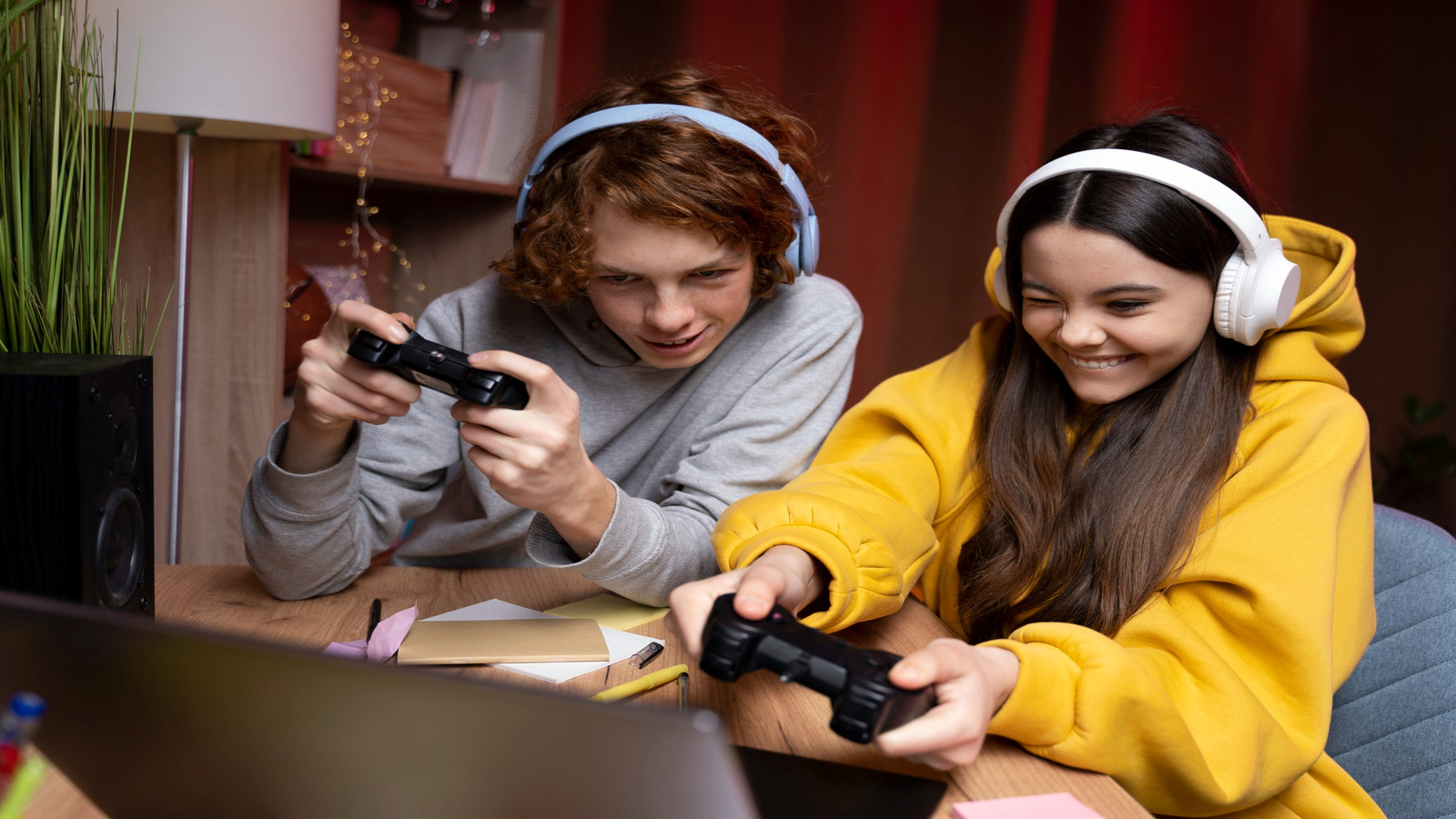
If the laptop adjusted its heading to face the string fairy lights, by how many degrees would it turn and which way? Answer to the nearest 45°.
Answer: approximately 45° to its left

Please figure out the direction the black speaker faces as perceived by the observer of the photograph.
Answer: facing the viewer and to the right of the viewer

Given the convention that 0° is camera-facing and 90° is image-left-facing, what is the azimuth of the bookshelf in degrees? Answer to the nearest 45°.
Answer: approximately 315°

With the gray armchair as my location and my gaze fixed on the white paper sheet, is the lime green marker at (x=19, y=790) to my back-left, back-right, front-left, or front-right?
front-left

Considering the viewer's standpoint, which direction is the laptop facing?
facing away from the viewer and to the right of the viewer

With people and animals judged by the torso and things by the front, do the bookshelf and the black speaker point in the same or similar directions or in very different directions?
same or similar directions

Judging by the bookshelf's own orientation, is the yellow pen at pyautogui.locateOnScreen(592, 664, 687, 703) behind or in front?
in front

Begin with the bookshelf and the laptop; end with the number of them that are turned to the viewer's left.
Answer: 0

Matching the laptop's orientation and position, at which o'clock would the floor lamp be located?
The floor lamp is roughly at 10 o'clock from the laptop.

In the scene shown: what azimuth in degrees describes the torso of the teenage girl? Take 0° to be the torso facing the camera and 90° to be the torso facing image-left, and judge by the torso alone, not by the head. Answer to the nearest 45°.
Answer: approximately 45°

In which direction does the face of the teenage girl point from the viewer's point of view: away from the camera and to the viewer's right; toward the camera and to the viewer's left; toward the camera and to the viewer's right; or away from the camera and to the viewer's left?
toward the camera and to the viewer's left

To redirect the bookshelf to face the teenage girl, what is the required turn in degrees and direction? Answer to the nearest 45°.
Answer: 0° — it already faces them
